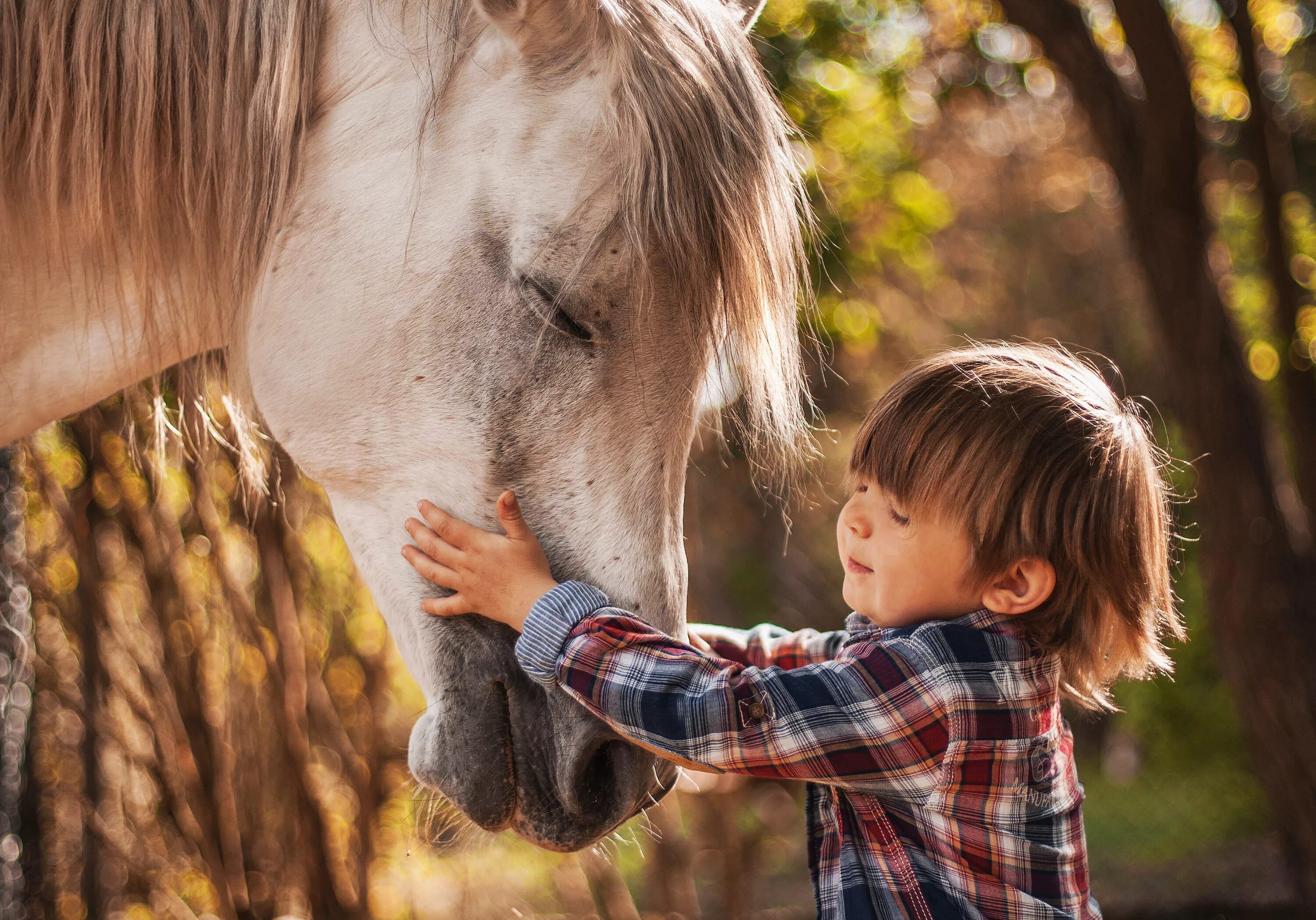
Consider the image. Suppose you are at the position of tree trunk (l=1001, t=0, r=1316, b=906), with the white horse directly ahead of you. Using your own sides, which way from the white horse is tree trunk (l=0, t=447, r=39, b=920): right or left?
right

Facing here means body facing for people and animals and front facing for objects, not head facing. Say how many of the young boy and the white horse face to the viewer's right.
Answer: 1

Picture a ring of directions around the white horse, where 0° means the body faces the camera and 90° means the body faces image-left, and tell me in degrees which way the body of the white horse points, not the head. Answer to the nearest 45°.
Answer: approximately 270°

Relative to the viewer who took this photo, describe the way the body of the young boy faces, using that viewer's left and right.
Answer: facing to the left of the viewer

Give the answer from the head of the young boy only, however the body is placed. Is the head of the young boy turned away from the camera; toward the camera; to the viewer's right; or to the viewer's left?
to the viewer's left

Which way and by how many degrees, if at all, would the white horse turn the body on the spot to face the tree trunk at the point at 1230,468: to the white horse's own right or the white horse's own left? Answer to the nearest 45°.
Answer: approximately 45° to the white horse's own left

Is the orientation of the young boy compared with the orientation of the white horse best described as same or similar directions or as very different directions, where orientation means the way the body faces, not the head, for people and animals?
very different directions
